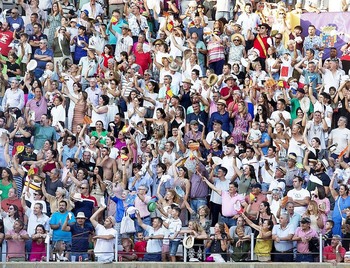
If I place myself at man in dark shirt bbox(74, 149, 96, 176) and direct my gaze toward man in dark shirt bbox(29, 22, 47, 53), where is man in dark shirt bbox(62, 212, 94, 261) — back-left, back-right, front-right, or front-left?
back-left

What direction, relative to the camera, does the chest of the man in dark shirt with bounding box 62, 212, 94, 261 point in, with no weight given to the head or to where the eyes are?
toward the camera

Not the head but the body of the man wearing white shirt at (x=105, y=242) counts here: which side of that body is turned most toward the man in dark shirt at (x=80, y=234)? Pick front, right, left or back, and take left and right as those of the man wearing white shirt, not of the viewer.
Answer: right

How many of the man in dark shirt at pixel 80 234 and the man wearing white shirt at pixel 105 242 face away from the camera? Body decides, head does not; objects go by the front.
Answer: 0
